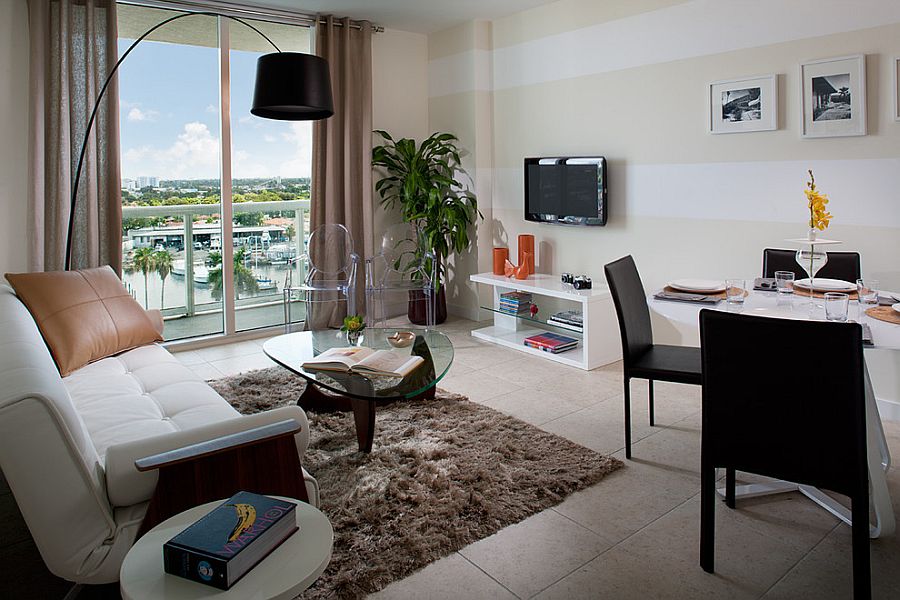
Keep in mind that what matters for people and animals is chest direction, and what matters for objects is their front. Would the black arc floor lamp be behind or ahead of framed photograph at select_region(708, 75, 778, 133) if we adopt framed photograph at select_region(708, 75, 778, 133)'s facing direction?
ahead

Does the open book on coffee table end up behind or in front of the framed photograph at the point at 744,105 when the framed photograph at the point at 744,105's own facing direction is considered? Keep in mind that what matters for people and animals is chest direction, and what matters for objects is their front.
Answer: in front

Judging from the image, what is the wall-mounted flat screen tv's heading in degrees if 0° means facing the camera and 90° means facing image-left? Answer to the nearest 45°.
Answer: approximately 45°

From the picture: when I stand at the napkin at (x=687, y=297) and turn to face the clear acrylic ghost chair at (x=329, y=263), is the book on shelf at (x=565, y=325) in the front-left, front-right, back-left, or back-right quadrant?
front-right

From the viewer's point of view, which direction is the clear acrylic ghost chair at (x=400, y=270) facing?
toward the camera

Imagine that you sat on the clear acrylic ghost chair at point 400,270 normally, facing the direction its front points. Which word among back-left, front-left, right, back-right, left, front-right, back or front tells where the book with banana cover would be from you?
front

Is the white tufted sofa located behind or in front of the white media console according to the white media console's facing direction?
in front

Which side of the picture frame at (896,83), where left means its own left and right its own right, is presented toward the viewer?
front

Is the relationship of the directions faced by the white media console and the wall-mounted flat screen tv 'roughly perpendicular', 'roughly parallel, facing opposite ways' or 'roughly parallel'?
roughly parallel

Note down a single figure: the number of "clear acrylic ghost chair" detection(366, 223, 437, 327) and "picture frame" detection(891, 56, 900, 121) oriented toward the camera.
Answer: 2
